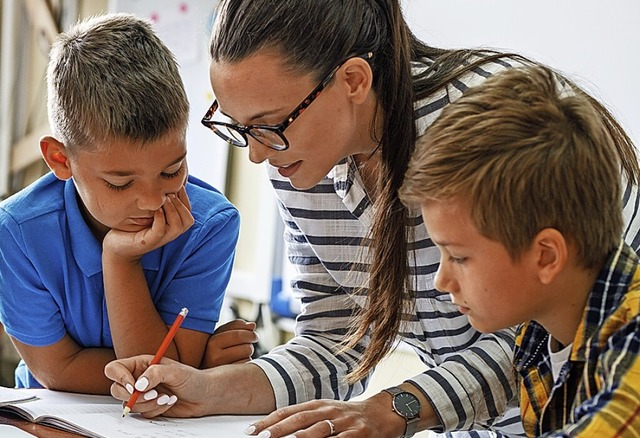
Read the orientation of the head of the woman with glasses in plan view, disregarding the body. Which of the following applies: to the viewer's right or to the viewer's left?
to the viewer's left

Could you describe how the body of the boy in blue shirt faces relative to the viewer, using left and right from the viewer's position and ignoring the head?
facing the viewer and to the right of the viewer

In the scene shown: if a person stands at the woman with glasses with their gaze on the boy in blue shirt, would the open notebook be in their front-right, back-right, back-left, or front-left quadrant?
front-left

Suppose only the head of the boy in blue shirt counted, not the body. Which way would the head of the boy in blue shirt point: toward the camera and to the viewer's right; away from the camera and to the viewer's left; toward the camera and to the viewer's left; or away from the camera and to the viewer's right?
toward the camera and to the viewer's right

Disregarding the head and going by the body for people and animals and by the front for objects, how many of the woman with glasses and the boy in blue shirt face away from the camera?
0

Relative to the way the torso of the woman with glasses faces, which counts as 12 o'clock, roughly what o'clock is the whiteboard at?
The whiteboard is roughly at 4 o'clock from the woman with glasses.

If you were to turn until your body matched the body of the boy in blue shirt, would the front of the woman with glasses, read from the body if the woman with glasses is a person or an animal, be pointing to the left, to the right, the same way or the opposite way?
to the right
